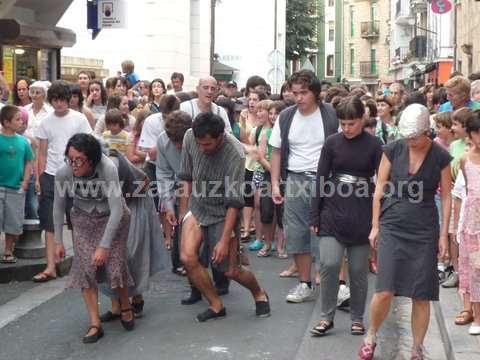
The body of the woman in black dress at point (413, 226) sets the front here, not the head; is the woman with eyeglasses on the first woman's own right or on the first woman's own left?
on the first woman's own right

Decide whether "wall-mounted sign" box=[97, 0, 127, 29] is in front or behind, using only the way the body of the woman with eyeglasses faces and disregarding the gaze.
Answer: behind

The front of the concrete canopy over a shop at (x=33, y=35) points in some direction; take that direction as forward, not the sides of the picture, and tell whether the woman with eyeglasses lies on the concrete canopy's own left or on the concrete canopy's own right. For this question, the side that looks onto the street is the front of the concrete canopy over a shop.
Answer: on the concrete canopy's own right

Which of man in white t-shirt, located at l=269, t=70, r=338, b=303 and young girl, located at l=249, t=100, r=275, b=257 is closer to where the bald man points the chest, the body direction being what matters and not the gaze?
the man in white t-shirt

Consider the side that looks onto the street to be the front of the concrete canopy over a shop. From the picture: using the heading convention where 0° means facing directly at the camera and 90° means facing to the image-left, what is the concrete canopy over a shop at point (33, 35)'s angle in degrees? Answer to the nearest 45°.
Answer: approximately 270°

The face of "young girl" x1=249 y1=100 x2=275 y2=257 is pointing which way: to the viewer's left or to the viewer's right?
to the viewer's left

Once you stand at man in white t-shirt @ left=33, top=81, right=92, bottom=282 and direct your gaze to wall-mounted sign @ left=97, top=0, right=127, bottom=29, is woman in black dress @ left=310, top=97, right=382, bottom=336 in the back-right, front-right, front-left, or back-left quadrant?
back-right

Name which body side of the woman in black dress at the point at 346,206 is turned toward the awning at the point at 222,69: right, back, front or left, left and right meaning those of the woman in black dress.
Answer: back

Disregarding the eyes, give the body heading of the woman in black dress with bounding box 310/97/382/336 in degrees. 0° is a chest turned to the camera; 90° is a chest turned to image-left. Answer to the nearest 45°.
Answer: approximately 0°

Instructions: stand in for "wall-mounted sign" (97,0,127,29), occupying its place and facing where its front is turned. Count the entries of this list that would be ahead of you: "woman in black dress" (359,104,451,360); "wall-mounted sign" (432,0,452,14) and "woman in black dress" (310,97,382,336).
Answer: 2

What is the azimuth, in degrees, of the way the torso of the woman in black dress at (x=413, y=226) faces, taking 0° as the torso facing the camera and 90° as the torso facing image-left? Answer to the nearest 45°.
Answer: approximately 0°
